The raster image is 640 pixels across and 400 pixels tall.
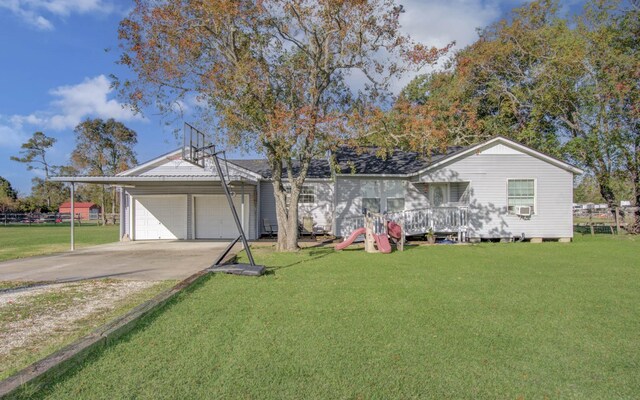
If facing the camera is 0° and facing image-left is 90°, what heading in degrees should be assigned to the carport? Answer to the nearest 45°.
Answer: approximately 0°

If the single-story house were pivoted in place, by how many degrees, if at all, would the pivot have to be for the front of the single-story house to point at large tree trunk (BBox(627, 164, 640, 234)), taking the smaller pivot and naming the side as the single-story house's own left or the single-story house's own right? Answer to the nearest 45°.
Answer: approximately 90° to the single-story house's own left

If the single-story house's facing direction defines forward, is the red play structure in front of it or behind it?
in front

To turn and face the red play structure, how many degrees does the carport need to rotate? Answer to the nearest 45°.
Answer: approximately 45° to its left

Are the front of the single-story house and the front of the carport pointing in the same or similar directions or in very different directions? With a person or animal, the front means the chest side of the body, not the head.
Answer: same or similar directions

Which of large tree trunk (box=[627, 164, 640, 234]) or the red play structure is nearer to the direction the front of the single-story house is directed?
the red play structure

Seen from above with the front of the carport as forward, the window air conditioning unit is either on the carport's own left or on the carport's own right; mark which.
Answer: on the carport's own left

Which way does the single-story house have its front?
toward the camera

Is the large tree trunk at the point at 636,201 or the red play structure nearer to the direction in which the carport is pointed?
the red play structure

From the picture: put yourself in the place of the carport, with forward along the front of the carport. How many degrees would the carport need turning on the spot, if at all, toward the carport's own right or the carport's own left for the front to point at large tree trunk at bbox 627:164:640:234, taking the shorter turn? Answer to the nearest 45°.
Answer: approximately 90° to the carport's own left
